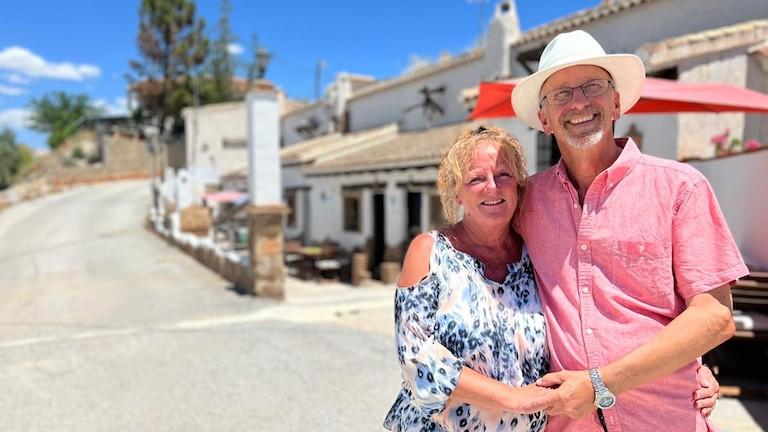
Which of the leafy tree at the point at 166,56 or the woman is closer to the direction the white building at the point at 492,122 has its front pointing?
the woman

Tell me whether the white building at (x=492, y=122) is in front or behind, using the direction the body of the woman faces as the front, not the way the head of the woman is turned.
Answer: behind

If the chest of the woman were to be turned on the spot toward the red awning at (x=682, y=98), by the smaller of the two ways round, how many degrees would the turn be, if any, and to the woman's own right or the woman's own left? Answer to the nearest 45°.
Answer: approximately 135° to the woman's own left

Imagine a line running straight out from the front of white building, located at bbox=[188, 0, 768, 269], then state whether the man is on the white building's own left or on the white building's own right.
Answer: on the white building's own left

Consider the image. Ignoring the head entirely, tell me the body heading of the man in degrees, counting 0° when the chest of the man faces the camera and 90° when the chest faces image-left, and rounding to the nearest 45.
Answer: approximately 45°

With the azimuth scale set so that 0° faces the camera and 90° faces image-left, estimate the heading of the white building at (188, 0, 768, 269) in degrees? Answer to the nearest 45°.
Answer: approximately 45°

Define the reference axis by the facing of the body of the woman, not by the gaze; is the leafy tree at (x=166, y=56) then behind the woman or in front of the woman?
behind

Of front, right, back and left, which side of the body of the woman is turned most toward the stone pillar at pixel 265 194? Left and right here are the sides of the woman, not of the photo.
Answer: back
